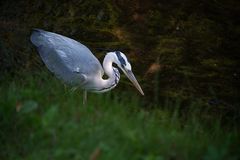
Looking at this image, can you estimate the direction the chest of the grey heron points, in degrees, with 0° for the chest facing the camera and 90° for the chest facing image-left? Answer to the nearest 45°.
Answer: approximately 270°
